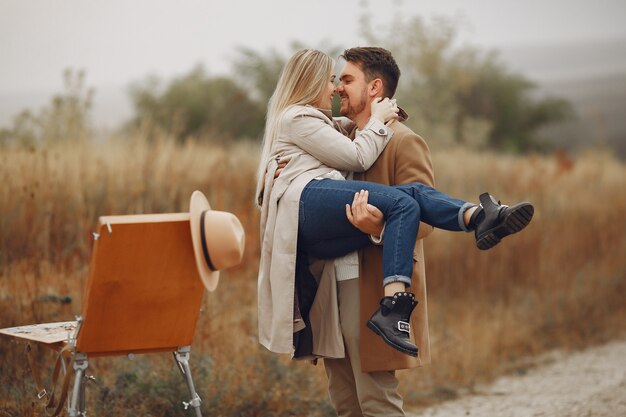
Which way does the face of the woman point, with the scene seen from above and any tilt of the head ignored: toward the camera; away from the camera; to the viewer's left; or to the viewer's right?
to the viewer's right

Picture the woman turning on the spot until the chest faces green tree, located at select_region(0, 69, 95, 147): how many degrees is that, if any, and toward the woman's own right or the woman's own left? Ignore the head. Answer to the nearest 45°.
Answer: approximately 135° to the woman's own left

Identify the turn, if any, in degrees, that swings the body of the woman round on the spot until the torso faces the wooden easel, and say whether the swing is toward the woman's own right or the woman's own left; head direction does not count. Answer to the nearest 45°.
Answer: approximately 135° to the woman's own right

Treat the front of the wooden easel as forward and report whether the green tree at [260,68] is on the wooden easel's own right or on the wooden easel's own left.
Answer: on the wooden easel's own right

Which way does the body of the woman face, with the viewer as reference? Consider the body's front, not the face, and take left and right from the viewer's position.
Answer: facing to the right of the viewer

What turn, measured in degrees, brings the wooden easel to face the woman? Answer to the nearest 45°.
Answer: approximately 135° to its right

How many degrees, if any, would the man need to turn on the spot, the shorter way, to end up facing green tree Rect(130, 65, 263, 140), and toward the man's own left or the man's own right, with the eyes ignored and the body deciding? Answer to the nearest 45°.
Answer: approximately 90° to the man's own right

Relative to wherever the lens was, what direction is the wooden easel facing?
facing away from the viewer and to the left of the viewer

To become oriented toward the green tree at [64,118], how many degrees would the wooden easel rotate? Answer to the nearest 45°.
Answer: approximately 45° to its right

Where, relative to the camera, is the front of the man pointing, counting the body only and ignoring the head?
to the viewer's left

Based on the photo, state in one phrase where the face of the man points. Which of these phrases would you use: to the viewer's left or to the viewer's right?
to the viewer's left
